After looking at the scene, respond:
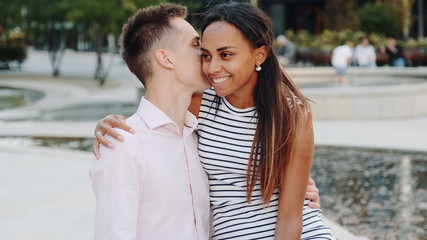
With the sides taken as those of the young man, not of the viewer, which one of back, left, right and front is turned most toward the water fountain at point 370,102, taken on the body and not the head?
left

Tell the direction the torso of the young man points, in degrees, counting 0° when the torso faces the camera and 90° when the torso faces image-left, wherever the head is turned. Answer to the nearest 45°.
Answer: approximately 315°

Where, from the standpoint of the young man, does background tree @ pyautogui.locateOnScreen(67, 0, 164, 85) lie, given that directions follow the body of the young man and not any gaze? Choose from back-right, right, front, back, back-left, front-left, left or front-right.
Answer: back-left

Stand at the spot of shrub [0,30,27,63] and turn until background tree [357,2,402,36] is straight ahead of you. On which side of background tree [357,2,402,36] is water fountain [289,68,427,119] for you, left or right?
right

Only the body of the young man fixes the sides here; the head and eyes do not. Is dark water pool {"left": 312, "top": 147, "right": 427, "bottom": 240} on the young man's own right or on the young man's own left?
on the young man's own left

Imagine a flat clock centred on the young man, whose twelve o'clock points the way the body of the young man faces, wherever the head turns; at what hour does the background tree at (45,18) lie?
The background tree is roughly at 7 o'clock from the young man.

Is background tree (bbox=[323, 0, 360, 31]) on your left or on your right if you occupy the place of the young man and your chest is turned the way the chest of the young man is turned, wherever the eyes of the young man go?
on your left

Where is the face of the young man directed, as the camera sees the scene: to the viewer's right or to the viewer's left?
to the viewer's right
